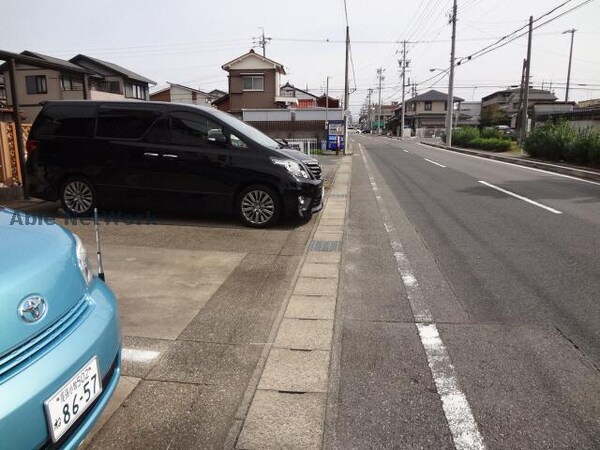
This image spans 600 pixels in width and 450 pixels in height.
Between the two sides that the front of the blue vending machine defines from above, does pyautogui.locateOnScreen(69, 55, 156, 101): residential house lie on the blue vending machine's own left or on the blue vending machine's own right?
on the blue vending machine's own right

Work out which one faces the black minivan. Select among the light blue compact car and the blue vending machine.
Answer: the blue vending machine

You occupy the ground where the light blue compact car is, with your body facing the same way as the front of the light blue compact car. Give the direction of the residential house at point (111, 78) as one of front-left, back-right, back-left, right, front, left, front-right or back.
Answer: back-left

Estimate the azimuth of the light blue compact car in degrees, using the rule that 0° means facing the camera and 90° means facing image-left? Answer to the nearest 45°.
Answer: approximately 315°

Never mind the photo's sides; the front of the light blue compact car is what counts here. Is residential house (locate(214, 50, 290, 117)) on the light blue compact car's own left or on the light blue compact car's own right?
on the light blue compact car's own left

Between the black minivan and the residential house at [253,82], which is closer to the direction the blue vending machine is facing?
the black minivan

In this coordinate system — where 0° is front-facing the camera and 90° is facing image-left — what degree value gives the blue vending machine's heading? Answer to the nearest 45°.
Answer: approximately 0°

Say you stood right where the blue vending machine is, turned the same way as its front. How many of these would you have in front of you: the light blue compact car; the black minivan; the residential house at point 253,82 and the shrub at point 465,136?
2

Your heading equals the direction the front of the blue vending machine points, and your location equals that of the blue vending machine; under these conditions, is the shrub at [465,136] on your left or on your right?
on your left
